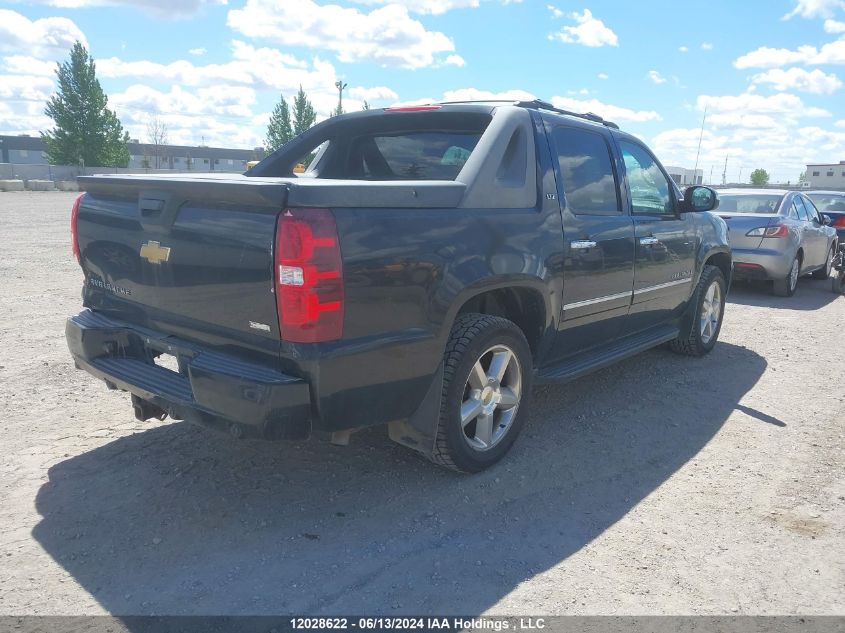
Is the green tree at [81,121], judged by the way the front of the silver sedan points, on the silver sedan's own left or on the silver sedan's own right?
on the silver sedan's own left

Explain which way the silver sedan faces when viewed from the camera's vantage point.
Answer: facing away from the viewer and to the right of the viewer
